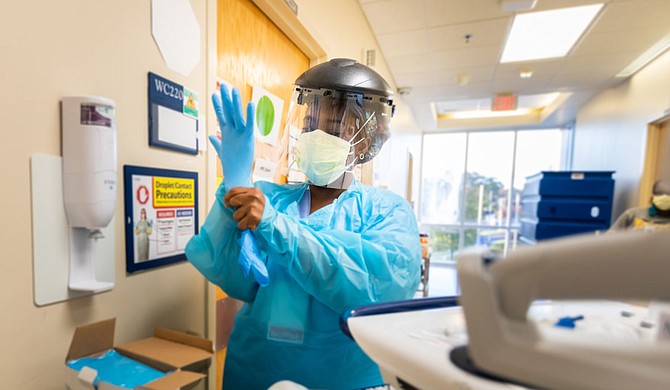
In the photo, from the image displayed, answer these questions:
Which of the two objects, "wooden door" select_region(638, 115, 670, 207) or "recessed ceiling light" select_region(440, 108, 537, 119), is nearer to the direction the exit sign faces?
the wooden door

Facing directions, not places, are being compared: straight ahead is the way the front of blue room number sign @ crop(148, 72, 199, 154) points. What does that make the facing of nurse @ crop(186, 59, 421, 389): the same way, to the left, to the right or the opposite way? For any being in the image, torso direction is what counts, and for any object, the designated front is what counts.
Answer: to the right

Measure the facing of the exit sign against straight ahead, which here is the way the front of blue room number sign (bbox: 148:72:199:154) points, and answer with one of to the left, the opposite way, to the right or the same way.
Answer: to the right

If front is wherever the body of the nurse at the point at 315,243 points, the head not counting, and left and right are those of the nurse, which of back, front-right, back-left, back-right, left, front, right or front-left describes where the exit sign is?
back

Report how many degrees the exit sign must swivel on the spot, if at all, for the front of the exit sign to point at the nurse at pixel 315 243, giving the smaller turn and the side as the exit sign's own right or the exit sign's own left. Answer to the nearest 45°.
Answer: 0° — it already faces them

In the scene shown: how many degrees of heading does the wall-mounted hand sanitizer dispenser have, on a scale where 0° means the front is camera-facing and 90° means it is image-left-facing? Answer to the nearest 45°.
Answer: approximately 315°

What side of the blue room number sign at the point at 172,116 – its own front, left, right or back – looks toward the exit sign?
left

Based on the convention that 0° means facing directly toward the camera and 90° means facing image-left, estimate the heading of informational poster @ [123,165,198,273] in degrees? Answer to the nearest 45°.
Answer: approximately 315°
